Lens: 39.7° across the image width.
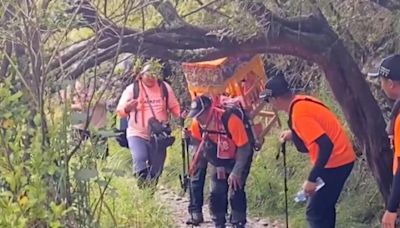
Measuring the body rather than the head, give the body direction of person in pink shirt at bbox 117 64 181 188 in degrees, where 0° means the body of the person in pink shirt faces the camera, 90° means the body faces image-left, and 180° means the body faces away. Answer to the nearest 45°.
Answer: approximately 0°

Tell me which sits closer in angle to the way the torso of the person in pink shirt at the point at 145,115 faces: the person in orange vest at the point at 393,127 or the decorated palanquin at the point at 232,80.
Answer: the person in orange vest

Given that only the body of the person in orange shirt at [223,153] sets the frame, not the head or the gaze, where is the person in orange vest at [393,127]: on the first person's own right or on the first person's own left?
on the first person's own left

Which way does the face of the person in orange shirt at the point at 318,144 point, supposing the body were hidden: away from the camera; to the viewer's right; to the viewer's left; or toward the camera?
to the viewer's left

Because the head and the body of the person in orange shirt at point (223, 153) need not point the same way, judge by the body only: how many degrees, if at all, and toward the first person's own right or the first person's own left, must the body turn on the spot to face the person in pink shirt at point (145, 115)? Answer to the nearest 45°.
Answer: approximately 90° to the first person's own right

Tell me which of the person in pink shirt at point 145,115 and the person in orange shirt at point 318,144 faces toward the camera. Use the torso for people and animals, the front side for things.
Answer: the person in pink shirt

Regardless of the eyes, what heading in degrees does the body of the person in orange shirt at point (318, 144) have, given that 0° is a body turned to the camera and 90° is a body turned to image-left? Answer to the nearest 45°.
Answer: approximately 90°

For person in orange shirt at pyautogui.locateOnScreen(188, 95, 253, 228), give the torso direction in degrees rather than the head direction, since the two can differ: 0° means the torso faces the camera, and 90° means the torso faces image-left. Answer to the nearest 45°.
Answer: approximately 45°

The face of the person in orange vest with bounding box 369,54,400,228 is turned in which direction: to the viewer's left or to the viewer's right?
to the viewer's left
